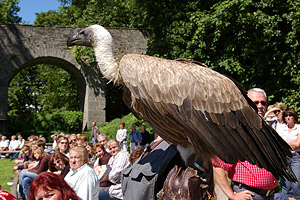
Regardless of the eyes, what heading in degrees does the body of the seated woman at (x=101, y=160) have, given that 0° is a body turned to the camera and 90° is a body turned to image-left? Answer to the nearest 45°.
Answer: approximately 45°

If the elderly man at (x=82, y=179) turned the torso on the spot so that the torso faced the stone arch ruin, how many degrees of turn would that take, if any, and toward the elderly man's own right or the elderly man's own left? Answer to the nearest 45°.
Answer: approximately 135° to the elderly man's own right

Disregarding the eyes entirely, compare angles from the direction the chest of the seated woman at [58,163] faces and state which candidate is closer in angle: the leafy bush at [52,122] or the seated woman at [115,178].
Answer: the seated woman

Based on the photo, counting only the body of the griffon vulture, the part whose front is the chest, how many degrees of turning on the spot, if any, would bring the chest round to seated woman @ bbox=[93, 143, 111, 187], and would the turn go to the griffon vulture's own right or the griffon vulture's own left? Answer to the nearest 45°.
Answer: approximately 45° to the griffon vulture's own right

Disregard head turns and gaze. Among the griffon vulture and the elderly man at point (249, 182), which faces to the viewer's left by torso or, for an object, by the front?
the griffon vulture

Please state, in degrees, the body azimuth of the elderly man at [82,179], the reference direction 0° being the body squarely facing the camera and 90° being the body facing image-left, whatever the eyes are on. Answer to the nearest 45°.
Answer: approximately 45°

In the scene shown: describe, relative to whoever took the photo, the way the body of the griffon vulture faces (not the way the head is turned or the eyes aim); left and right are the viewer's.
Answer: facing to the left of the viewer

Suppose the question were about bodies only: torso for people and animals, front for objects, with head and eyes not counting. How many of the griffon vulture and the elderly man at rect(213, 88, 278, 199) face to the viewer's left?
1

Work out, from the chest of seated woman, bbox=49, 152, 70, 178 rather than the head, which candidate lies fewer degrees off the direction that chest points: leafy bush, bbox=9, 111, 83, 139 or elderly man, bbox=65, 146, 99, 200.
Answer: the elderly man

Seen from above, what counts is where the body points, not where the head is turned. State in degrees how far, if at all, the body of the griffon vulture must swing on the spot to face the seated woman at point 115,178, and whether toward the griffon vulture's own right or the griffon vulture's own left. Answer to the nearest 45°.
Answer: approximately 45° to the griffon vulture's own right

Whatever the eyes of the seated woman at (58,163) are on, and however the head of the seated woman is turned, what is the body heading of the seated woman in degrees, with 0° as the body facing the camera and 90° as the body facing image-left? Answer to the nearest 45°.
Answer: approximately 45°
